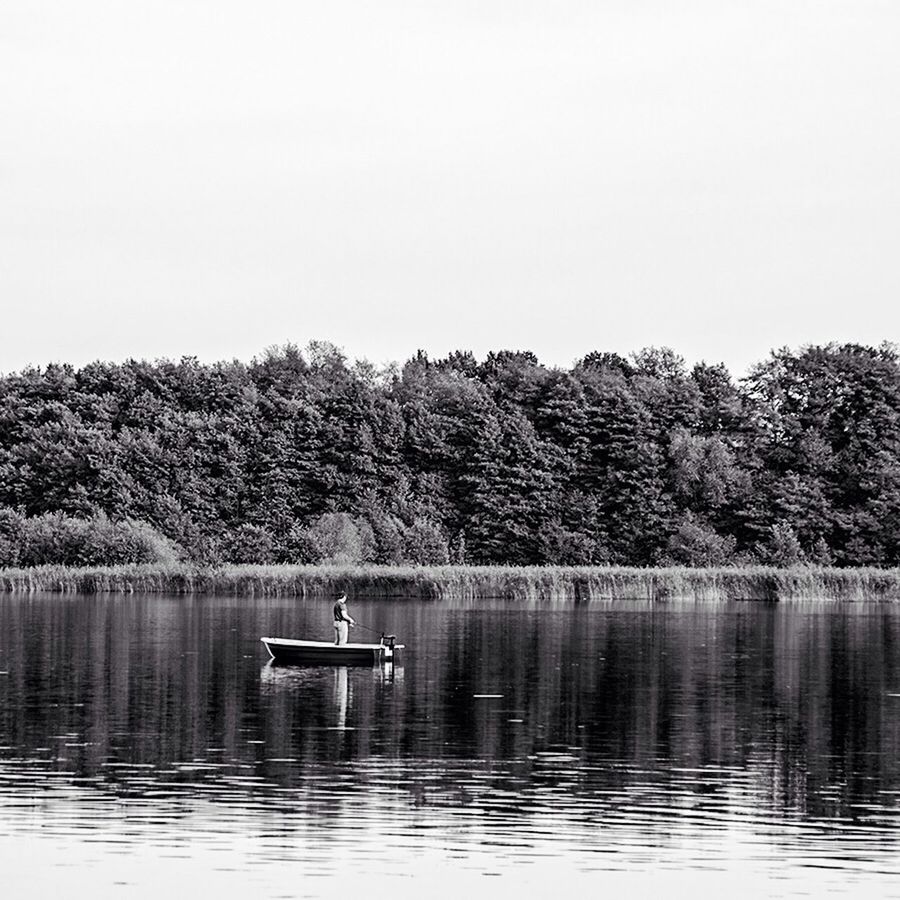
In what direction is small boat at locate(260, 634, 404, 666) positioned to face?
to the viewer's left
